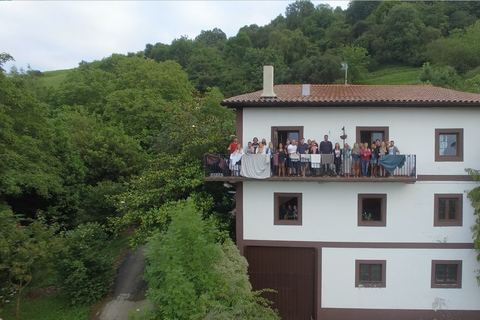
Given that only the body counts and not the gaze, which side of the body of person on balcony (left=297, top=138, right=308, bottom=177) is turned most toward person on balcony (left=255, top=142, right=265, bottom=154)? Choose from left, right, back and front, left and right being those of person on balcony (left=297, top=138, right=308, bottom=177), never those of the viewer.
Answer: right

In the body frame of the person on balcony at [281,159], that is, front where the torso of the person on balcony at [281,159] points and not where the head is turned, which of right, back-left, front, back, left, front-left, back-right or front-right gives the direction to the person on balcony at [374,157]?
left

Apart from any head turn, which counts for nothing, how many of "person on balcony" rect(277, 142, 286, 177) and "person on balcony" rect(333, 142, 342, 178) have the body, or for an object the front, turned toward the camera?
2

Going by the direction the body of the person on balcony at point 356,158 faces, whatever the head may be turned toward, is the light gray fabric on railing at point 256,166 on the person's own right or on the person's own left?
on the person's own right

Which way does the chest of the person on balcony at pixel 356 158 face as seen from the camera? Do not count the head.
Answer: toward the camera

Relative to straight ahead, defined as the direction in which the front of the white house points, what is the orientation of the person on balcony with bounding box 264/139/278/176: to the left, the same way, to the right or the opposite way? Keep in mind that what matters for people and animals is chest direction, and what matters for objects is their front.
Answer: the same way

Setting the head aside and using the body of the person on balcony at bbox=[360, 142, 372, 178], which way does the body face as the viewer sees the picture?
toward the camera

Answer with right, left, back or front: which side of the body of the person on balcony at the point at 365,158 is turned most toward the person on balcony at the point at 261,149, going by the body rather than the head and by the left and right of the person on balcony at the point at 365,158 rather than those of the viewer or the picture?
right

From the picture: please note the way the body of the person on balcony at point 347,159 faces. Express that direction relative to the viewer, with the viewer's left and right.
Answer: facing the viewer

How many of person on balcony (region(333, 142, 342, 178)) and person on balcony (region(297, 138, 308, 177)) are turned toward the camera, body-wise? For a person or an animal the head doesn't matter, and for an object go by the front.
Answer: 2

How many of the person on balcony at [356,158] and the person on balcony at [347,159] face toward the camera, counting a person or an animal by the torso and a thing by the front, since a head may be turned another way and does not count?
2

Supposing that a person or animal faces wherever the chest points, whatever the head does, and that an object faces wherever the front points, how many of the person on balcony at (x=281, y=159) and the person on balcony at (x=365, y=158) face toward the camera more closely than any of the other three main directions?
2

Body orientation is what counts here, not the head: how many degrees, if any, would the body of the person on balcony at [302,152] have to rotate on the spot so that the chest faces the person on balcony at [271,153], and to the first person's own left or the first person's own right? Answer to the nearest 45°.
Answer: approximately 90° to the first person's own right

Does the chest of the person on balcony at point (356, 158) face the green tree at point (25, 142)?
no

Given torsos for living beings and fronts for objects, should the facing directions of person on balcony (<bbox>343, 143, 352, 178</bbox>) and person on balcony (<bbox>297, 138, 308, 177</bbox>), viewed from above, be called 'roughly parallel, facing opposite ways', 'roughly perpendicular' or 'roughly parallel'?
roughly parallel

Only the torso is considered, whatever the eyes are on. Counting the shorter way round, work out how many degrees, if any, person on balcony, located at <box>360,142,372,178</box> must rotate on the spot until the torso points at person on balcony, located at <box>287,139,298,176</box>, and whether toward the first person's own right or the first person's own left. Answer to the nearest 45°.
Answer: approximately 90° to the first person's own right

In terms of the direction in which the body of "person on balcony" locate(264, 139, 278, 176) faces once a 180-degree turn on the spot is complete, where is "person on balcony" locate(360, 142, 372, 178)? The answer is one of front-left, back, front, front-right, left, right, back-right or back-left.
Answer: right
